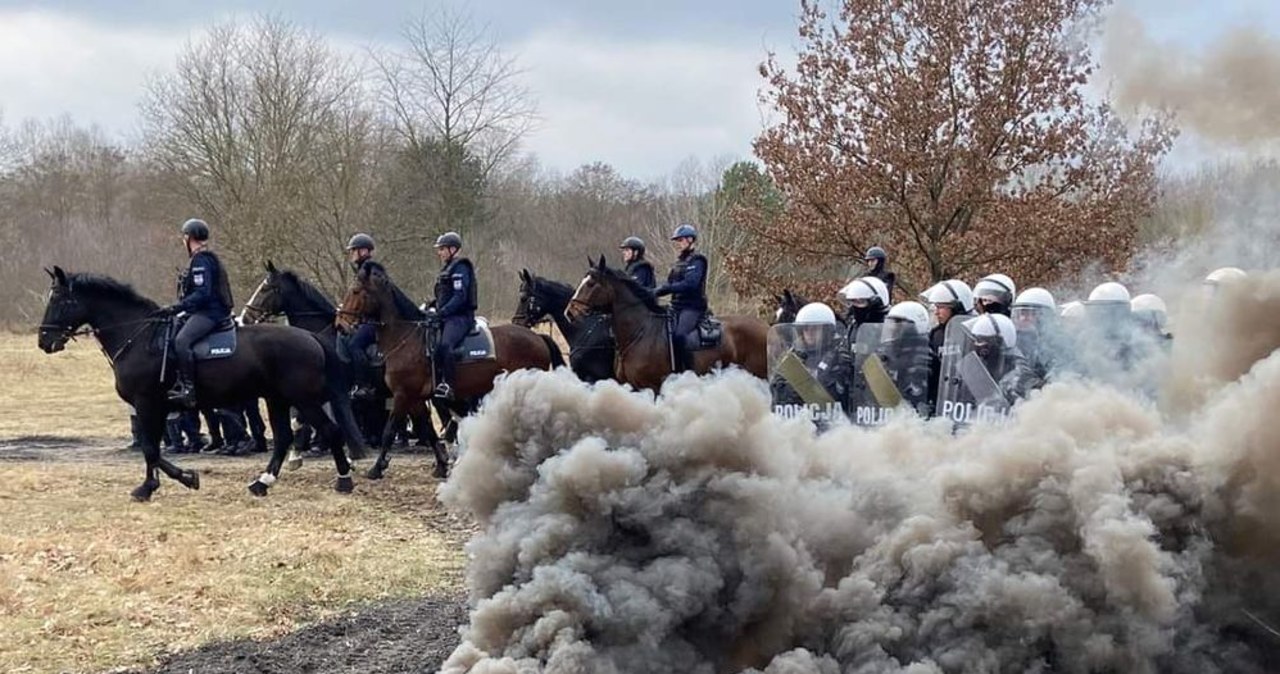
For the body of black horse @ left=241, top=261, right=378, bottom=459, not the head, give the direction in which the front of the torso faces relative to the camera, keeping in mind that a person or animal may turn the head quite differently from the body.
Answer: to the viewer's left

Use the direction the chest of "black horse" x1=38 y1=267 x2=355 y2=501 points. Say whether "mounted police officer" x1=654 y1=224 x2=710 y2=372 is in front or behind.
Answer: behind

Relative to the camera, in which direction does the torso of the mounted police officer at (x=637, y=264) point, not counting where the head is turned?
to the viewer's left

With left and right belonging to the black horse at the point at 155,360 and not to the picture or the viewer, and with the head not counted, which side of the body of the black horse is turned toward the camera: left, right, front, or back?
left

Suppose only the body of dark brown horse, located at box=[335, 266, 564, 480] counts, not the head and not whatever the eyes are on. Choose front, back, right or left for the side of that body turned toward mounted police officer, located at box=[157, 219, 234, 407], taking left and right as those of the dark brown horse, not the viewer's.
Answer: front

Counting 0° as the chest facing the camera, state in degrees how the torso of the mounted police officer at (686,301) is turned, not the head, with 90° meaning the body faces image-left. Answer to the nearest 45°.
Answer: approximately 90°

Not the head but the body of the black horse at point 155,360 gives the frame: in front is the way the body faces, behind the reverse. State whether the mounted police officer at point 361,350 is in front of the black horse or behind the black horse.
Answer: behind

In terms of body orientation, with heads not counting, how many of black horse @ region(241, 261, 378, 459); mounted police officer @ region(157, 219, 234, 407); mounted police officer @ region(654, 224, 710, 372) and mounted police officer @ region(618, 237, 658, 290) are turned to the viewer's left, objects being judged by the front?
4

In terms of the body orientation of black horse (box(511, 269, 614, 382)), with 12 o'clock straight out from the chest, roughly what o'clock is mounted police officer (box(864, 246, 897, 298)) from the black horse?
The mounted police officer is roughly at 6 o'clock from the black horse.

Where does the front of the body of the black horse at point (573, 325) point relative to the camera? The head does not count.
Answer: to the viewer's left

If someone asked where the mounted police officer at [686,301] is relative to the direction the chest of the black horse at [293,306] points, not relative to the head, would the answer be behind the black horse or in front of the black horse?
behind

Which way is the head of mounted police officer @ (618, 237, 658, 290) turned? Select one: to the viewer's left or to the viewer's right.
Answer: to the viewer's left

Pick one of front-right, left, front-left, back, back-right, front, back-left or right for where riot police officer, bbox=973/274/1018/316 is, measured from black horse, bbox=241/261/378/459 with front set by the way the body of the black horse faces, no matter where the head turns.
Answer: back-left

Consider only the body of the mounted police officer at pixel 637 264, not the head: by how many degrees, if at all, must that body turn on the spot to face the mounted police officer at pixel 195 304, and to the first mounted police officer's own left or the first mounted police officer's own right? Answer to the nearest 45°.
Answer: approximately 45° to the first mounted police officer's own left

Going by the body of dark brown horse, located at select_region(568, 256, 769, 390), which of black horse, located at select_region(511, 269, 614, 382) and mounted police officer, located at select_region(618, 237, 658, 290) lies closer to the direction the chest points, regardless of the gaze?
the black horse

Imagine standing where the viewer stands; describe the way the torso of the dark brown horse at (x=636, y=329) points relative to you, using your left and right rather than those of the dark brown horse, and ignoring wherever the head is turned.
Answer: facing to the left of the viewer
